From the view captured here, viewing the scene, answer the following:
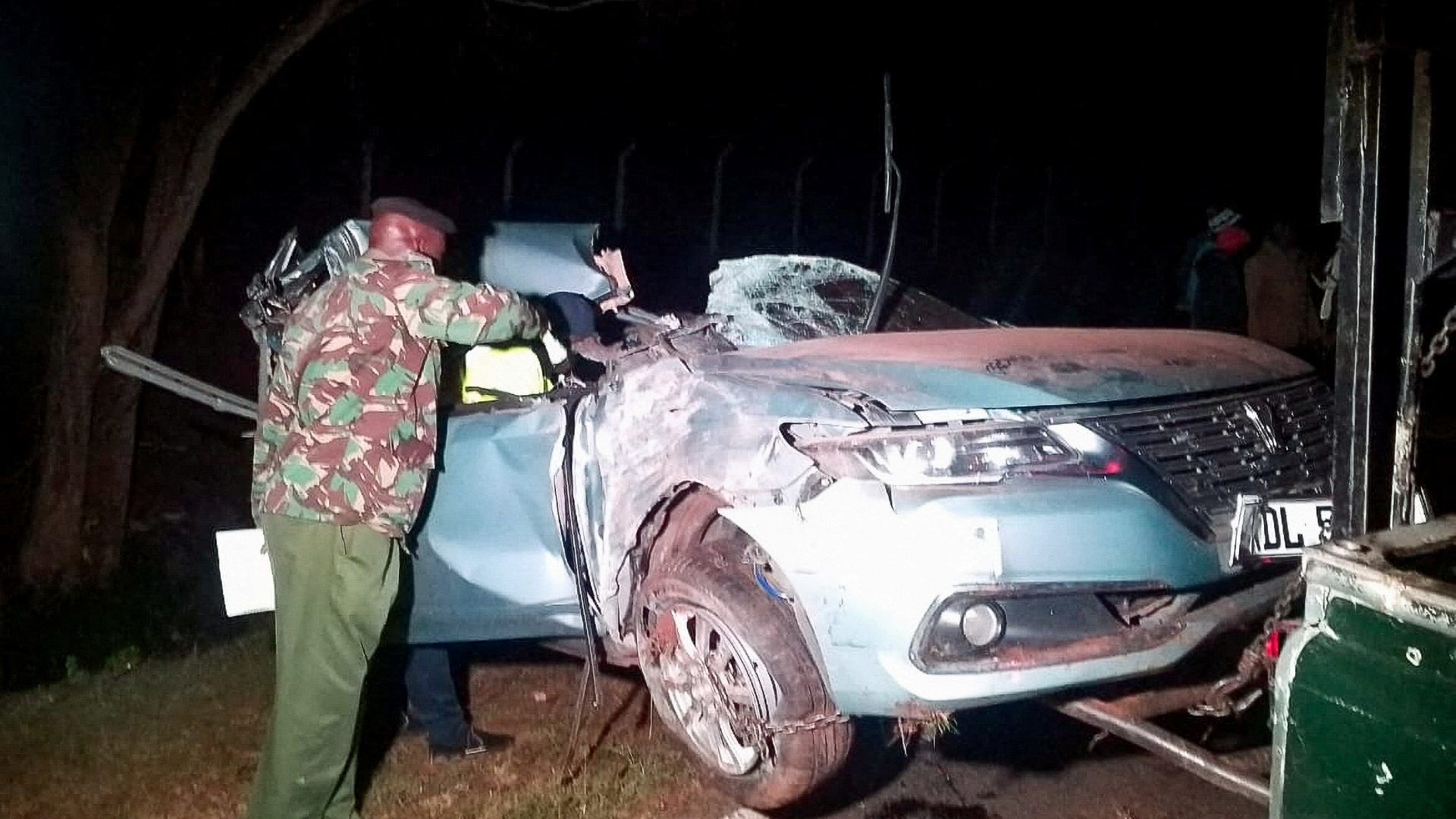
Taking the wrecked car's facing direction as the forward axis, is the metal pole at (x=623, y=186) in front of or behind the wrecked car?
behind

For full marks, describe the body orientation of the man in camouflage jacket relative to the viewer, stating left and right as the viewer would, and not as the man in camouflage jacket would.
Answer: facing away from the viewer and to the right of the viewer

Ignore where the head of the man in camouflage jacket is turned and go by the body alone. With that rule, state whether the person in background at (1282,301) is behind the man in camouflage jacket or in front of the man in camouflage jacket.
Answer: in front

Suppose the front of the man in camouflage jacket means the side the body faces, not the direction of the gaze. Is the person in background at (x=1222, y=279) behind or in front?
in front
